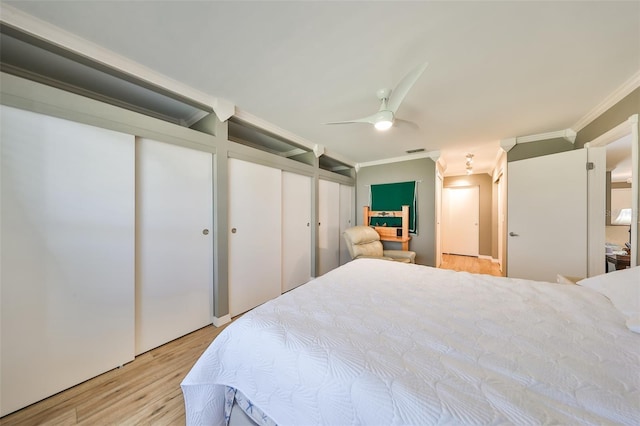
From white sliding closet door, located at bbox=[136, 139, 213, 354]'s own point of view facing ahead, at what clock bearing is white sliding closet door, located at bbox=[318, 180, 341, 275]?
white sliding closet door, located at bbox=[318, 180, 341, 275] is roughly at 10 o'clock from white sliding closet door, located at bbox=[136, 139, 213, 354].

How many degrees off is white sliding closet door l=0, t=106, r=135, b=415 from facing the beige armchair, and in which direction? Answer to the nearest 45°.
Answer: approximately 45° to its left

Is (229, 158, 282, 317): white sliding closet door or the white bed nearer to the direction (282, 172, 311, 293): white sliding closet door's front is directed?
the white bed

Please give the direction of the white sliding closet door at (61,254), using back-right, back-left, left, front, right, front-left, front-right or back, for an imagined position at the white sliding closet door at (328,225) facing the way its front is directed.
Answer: right

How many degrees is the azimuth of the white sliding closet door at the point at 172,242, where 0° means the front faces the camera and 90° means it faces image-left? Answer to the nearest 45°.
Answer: approximately 315°

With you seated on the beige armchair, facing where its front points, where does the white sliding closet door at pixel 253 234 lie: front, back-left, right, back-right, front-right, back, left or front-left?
right

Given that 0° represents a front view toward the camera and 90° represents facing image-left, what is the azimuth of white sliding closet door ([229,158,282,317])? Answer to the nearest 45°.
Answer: approximately 315°

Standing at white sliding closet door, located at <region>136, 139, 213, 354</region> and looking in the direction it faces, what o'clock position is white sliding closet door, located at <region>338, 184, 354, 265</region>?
white sliding closet door, located at <region>338, 184, 354, 265</region> is roughly at 10 o'clock from white sliding closet door, located at <region>136, 139, 213, 354</region>.

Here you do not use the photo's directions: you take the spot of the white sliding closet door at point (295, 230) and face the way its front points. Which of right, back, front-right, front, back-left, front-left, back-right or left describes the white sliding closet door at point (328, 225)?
left
